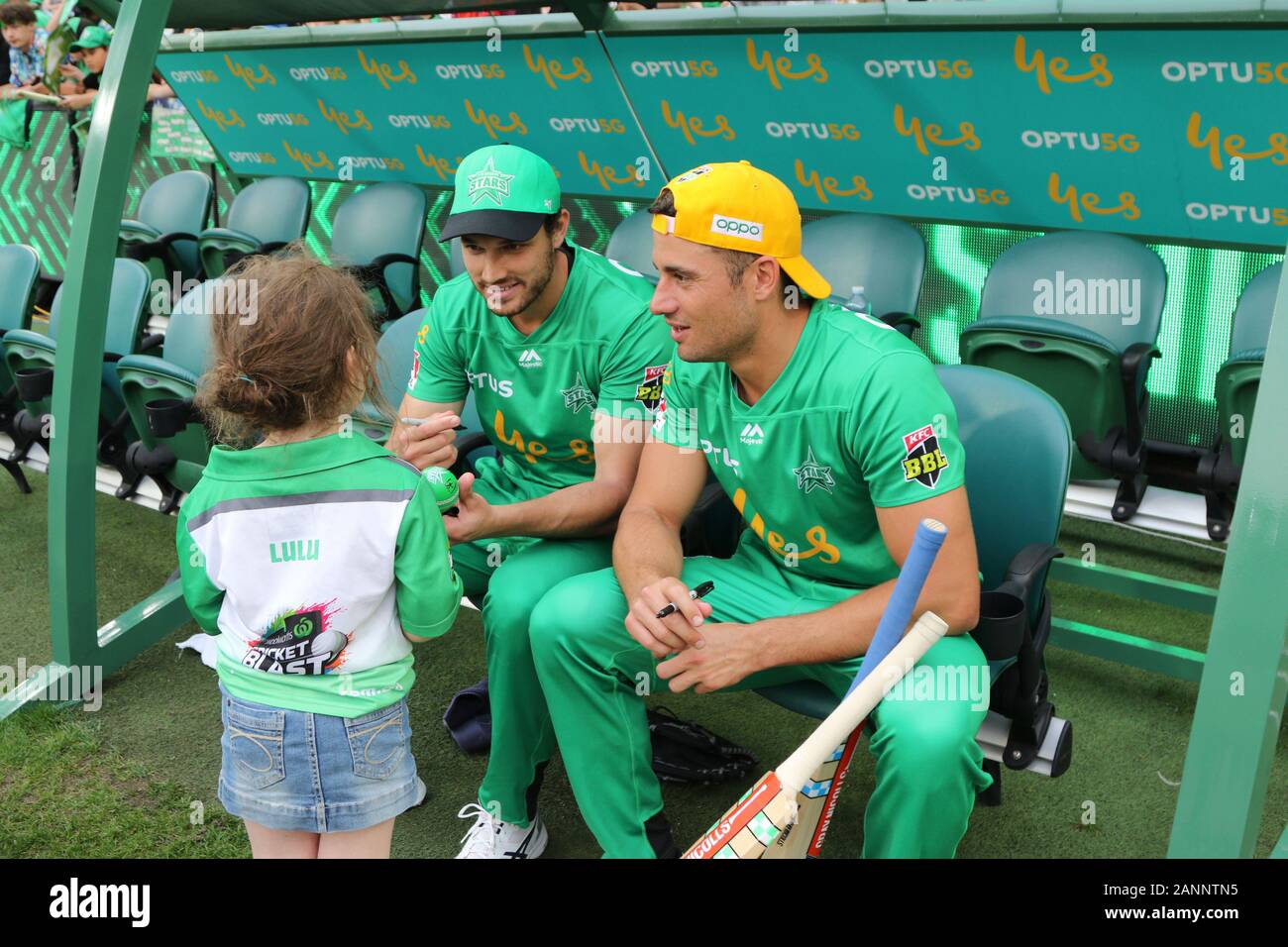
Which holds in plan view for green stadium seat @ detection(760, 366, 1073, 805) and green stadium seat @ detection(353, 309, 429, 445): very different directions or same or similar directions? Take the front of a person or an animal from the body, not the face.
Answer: same or similar directions

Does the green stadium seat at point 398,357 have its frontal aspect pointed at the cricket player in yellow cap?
no

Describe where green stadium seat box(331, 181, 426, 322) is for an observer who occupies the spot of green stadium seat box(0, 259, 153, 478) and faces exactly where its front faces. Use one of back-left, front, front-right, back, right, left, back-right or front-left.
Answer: back

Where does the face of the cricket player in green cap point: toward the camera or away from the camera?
toward the camera

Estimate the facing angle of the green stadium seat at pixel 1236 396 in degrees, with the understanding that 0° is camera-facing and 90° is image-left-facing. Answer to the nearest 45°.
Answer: approximately 45°

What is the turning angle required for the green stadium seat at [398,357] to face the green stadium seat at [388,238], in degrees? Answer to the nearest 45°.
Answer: approximately 135° to its right

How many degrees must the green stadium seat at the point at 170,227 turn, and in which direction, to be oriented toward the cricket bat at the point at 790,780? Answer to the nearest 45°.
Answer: approximately 45° to its left

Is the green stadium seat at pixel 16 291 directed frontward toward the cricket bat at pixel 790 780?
no

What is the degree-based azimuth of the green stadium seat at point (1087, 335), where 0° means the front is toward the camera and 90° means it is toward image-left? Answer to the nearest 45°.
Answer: approximately 45°

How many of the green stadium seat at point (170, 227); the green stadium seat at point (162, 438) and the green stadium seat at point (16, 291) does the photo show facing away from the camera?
0

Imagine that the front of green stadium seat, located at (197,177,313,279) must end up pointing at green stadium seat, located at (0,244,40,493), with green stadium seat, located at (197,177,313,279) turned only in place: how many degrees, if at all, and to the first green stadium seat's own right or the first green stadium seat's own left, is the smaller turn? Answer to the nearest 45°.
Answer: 0° — it already faces it

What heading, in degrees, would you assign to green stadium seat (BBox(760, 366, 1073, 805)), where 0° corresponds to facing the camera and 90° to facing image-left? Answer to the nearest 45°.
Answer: approximately 45°

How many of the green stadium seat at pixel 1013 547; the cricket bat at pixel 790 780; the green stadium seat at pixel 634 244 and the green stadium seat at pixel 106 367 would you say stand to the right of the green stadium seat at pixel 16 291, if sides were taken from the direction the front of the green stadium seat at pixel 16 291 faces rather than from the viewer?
0

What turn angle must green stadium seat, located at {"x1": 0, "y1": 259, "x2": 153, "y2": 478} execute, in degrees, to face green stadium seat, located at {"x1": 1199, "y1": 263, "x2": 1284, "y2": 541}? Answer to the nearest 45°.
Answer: approximately 90° to its left

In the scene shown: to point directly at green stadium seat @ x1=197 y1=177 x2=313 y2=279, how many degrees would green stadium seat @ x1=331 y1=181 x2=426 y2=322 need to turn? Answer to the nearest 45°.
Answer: approximately 90° to its right

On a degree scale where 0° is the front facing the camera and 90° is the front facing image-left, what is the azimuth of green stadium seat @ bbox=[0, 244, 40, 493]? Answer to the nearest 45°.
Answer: approximately 45°

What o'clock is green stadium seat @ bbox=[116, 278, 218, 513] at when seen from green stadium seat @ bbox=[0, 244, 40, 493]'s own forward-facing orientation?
green stadium seat @ bbox=[116, 278, 218, 513] is roughly at 10 o'clock from green stadium seat @ bbox=[0, 244, 40, 493].

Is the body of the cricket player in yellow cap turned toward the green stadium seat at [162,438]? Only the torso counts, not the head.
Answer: no

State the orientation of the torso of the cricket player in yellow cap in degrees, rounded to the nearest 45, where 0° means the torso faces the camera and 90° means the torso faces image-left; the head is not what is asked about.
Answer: approximately 45°

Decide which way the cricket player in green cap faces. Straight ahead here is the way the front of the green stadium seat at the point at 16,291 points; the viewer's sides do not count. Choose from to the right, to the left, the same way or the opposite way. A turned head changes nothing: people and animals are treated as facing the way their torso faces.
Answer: the same way
